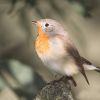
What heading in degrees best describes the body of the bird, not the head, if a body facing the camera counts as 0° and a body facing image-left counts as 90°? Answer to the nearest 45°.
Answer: approximately 90°
